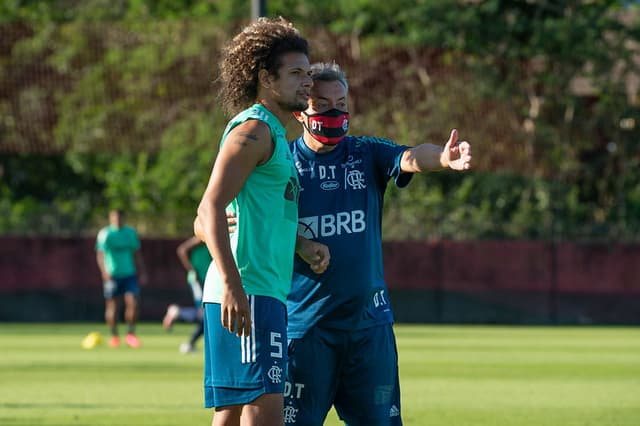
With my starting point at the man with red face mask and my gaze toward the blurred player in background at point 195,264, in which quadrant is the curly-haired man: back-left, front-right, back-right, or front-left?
back-left

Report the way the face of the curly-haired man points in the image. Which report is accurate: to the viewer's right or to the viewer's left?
to the viewer's right

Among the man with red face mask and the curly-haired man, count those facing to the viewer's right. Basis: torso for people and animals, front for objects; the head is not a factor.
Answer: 1

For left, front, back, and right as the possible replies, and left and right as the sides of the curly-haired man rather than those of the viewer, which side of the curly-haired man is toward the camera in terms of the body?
right

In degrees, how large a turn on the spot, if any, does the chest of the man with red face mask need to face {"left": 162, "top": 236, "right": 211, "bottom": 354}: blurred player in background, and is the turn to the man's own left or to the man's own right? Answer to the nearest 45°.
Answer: approximately 180°

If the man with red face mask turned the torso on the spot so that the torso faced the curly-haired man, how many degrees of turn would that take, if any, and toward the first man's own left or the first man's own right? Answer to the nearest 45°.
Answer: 0° — they already face them

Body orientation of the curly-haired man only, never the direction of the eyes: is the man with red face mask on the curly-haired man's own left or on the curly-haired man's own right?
on the curly-haired man's own left

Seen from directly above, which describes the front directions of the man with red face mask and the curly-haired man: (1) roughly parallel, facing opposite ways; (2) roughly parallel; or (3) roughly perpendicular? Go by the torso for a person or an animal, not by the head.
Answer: roughly perpendicular

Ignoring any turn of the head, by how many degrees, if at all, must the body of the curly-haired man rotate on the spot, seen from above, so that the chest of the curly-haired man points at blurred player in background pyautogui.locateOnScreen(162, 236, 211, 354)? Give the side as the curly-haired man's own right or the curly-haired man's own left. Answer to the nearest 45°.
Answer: approximately 90° to the curly-haired man's own left

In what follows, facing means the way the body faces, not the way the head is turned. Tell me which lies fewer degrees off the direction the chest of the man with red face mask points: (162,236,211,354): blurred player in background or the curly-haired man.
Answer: the curly-haired man

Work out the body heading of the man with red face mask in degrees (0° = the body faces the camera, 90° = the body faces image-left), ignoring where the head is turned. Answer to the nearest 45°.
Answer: approximately 0°
